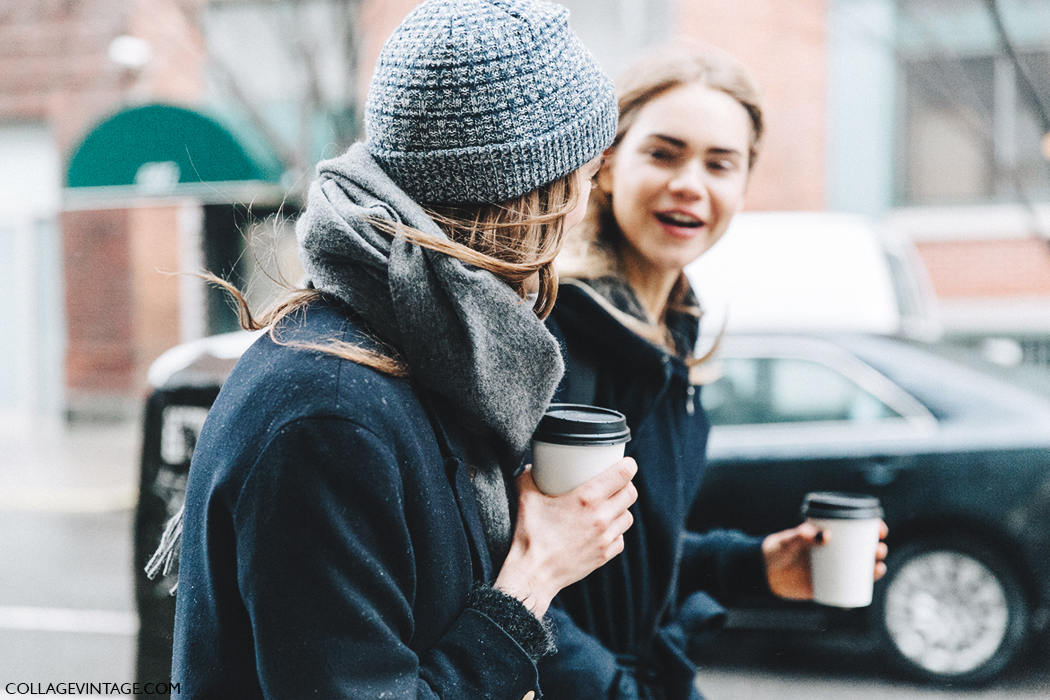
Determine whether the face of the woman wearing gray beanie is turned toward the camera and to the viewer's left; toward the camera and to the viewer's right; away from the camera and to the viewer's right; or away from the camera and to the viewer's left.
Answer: away from the camera and to the viewer's right

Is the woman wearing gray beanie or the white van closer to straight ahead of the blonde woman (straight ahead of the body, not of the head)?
the woman wearing gray beanie

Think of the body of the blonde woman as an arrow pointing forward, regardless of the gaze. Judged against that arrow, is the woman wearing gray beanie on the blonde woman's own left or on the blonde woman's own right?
on the blonde woman's own right

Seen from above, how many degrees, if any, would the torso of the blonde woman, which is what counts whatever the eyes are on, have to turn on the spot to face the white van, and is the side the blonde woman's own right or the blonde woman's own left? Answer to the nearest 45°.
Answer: approximately 135° to the blonde woman's own left

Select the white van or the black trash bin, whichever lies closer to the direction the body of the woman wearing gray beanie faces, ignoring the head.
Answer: the white van

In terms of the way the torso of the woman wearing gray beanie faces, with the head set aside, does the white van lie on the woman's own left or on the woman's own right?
on the woman's own left

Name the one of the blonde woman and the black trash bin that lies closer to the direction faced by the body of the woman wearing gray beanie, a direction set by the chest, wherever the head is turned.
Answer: the blonde woman

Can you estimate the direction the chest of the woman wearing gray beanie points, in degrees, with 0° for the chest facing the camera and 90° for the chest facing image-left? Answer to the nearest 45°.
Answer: approximately 270°

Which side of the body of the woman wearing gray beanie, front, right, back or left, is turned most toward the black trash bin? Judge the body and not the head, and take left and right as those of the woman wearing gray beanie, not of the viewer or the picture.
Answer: left
